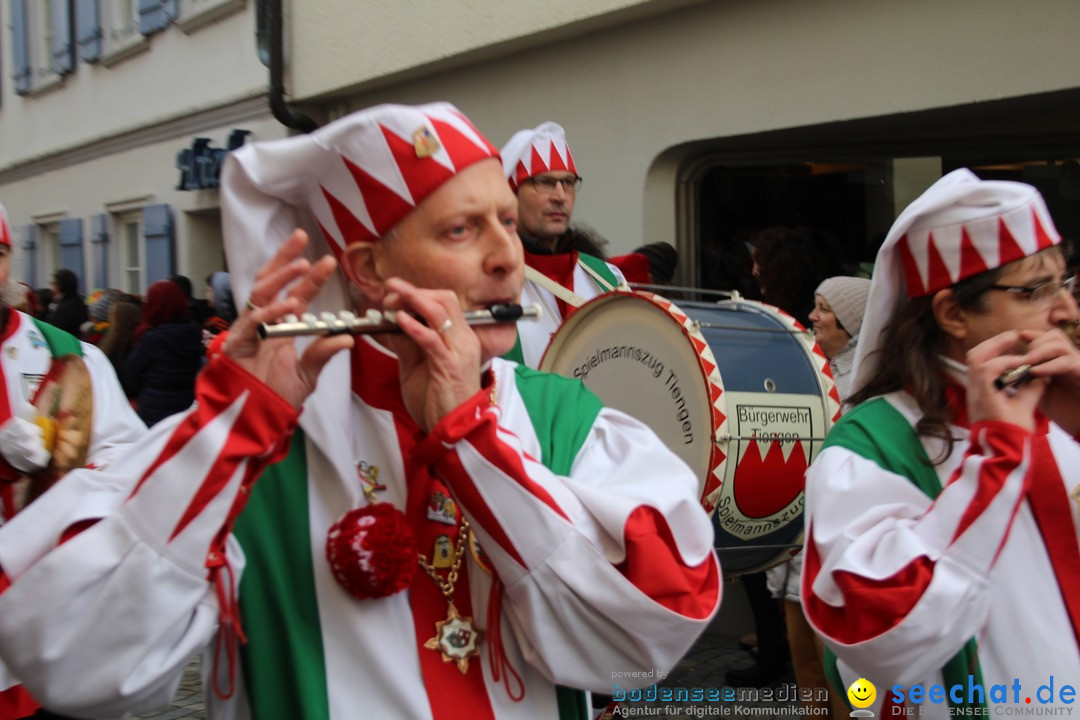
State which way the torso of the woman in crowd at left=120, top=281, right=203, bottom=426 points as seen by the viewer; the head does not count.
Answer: away from the camera

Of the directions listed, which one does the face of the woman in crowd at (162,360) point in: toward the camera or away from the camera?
away from the camera

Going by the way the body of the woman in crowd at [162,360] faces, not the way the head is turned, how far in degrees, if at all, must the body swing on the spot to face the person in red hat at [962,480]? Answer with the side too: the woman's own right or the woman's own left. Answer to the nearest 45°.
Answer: approximately 180°

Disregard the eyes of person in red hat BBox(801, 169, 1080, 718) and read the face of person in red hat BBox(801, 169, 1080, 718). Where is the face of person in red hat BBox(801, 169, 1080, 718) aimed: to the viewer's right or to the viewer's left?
to the viewer's right

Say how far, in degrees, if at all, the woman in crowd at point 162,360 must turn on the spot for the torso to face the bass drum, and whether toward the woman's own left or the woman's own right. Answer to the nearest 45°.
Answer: approximately 135° to the woman's own right

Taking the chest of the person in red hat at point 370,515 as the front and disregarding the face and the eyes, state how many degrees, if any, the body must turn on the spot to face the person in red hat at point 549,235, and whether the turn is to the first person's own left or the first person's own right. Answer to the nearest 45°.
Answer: approximately 135° to the first person's own left

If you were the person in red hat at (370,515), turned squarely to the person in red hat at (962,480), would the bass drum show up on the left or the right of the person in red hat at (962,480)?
left

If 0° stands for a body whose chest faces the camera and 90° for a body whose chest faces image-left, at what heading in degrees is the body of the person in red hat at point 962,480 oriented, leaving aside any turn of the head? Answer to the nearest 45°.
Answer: approximately 315°

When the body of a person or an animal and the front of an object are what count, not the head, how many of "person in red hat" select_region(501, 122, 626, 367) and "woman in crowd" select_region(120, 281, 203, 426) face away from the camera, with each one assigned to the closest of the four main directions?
1

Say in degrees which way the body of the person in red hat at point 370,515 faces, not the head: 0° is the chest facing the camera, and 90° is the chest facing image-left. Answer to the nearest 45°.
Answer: approximately 315°

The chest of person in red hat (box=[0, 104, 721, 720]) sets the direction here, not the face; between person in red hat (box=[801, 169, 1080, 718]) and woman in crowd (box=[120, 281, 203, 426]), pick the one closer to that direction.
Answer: the person in red hat

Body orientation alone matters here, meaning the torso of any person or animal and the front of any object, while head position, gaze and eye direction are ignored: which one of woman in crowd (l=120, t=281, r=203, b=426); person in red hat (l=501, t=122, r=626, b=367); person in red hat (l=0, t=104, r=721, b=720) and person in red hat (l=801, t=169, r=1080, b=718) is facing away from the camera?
the woman in crowd

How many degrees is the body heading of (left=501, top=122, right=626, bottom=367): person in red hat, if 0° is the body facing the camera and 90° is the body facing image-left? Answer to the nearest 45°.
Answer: approximately 315°

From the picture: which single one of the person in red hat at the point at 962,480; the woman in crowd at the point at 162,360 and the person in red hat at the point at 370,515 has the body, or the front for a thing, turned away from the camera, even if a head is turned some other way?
the woman in crowd
